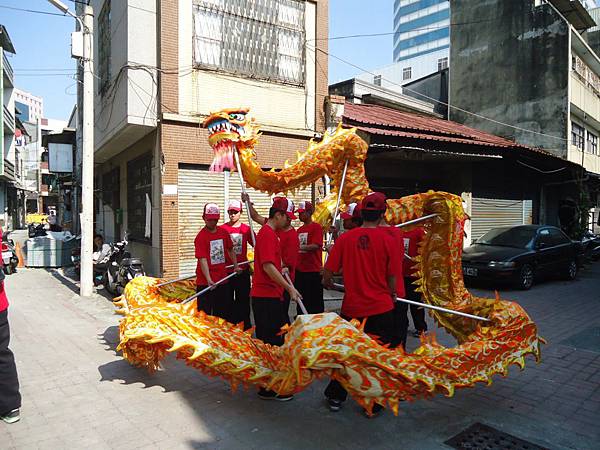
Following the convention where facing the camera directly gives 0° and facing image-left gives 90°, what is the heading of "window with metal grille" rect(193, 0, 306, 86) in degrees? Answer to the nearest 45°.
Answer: approximately 315°

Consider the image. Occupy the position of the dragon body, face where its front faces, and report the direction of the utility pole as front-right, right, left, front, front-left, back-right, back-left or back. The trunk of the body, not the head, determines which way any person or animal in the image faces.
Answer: front-right

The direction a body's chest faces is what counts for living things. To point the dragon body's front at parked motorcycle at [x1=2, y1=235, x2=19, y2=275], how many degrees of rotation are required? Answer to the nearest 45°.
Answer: approximately 45° to its right

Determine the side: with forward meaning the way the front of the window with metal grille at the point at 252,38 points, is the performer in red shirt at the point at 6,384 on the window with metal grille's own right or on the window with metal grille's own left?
on the window with metal grille's own right

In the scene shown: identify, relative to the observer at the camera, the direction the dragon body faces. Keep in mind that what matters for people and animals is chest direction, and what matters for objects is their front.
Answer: facing to the left of the viewer

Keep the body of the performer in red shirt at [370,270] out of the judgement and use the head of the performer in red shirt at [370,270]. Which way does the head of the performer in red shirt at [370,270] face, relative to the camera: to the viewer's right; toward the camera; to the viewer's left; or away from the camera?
away from the camera
